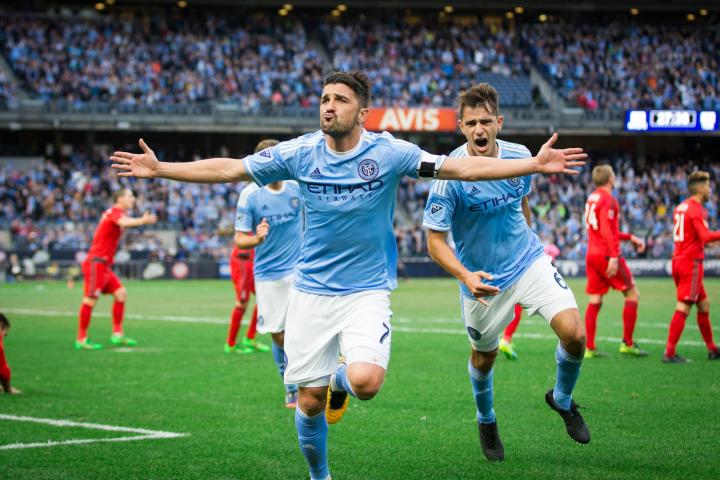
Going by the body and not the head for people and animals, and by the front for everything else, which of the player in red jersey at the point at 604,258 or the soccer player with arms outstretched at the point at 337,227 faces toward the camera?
the soccer player with arms outstretched

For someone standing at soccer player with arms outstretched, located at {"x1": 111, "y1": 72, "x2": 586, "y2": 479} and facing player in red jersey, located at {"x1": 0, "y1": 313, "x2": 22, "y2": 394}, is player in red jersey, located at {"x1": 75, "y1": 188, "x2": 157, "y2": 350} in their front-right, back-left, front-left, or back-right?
front-right

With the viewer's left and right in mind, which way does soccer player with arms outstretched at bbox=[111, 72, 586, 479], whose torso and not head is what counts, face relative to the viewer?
facing the viewer

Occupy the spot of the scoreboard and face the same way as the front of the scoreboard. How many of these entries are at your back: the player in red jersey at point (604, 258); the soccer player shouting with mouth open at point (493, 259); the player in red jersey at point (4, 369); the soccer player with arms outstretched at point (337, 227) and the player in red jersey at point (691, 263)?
0

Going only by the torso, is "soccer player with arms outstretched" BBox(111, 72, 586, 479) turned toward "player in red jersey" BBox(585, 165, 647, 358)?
no

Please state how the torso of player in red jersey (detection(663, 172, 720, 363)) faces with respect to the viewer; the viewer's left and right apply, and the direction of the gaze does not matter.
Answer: facing away from the viewer and to the right of the viewer

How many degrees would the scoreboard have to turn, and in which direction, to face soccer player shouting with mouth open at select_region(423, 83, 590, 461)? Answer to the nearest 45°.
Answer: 0° — it already faces them

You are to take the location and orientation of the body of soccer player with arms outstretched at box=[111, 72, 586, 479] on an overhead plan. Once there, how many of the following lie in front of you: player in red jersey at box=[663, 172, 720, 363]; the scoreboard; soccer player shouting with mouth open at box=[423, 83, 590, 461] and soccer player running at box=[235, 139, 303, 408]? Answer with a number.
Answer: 0

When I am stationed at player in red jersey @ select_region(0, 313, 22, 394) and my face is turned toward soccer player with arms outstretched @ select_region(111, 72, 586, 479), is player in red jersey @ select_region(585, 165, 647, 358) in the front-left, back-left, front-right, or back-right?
front-left

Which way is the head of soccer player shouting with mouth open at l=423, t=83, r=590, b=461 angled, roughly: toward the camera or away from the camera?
toward the camera

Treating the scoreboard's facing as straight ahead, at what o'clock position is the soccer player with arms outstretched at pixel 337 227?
The soccer player with arms outstretched is roughly at 12 o'clock from the scoreboard.

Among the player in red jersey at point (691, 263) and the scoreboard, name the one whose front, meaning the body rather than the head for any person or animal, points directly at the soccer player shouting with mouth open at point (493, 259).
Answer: the scoreboard

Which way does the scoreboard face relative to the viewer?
toward the camera

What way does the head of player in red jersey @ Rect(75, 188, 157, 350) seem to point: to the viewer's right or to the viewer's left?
to the viewer's right

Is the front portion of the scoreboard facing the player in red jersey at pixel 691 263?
yes

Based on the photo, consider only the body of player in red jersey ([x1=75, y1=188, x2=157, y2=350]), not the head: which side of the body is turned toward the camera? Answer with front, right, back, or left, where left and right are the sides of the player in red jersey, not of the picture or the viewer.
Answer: right
